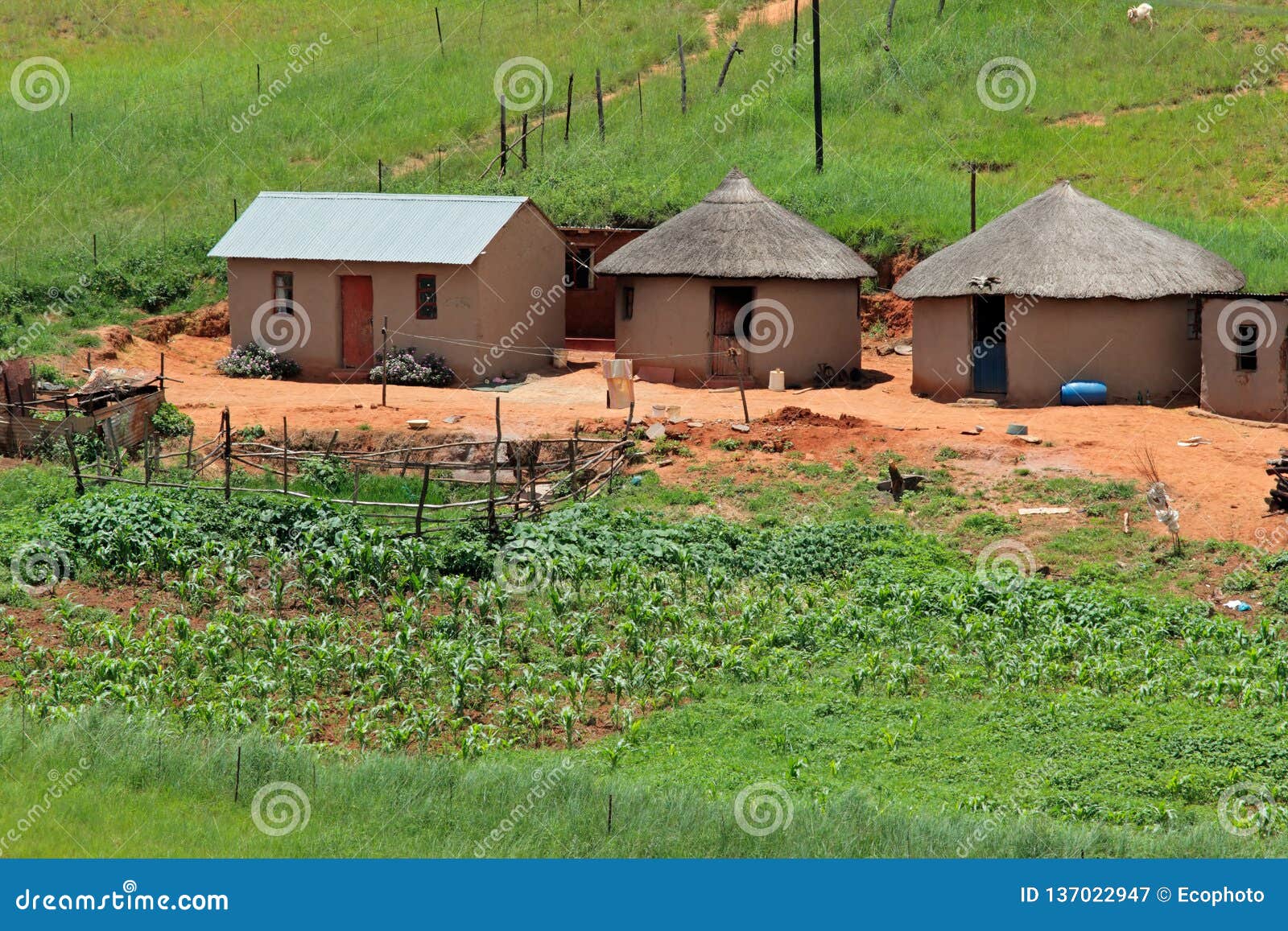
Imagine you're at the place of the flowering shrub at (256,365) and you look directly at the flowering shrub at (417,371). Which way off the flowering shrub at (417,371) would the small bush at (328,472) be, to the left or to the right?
right

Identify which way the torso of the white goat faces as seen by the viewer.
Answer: to the viewer's left

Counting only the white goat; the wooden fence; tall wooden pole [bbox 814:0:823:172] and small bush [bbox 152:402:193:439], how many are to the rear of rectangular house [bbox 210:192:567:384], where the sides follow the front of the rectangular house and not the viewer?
2

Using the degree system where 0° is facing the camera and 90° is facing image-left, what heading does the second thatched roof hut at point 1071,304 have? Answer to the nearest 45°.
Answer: approximately 45°

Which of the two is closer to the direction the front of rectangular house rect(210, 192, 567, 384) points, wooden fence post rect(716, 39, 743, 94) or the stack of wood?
the stack of wood

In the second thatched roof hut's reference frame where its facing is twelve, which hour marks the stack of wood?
The stack of wood is roughly at 10 o'clock from the second thatched roof hut.

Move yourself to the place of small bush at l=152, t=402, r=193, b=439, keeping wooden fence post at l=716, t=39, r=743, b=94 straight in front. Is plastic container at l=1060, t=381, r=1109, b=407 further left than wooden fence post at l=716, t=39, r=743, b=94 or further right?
right

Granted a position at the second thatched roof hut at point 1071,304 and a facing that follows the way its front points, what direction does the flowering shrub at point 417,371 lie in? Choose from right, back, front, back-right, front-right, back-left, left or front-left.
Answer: front-right

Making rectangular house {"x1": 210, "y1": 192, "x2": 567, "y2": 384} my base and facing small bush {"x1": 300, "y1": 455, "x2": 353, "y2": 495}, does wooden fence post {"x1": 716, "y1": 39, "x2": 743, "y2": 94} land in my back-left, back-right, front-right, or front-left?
back-left
